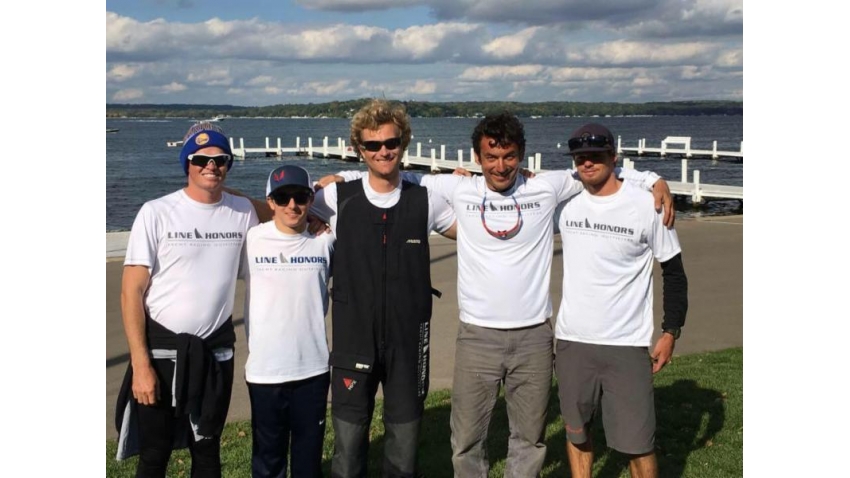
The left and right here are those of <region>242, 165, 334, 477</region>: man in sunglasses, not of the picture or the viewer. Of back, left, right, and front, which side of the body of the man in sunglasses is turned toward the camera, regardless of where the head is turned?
front

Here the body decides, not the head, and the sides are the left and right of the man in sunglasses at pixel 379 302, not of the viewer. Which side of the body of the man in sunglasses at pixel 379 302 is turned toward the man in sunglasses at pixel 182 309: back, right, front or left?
right

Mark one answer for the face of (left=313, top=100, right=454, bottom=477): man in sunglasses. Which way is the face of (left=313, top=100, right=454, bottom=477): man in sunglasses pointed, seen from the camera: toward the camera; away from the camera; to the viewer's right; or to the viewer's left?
toward the camera

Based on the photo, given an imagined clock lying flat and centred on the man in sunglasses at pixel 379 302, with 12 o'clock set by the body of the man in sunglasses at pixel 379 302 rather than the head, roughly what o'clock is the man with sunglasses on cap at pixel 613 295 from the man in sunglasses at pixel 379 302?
the man with sunglasses on cap at pixel 613 295 is roughly at 9 o'clock from the man in sunglasses at pixel 379 302.

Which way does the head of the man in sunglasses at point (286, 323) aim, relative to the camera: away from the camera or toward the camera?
toward the camera

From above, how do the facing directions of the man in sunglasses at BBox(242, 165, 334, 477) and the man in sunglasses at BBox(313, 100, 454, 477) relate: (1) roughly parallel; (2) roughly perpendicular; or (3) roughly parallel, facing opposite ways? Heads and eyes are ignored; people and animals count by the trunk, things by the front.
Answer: roughly parallel

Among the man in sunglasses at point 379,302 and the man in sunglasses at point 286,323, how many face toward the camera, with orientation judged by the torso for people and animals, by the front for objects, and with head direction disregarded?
2

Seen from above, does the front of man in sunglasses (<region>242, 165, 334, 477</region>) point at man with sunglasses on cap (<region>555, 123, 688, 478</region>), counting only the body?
no

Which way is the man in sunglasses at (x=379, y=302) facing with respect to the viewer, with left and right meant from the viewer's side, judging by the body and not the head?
facing the viewer

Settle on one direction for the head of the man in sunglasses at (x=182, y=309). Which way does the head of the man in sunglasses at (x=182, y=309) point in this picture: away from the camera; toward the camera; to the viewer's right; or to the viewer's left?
toward the camera
